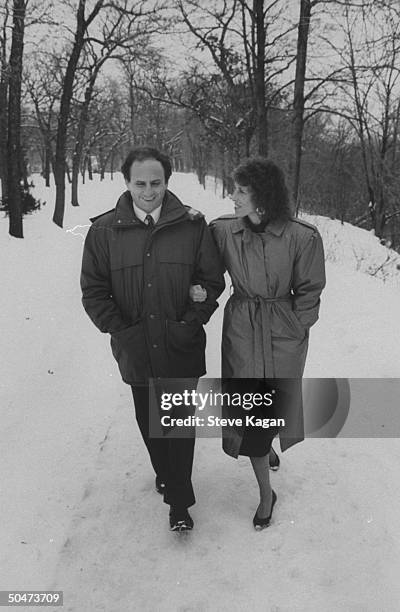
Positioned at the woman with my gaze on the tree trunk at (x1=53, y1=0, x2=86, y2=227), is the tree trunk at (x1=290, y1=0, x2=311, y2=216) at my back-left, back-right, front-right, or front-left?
front-right

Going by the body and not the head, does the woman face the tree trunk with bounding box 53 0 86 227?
no

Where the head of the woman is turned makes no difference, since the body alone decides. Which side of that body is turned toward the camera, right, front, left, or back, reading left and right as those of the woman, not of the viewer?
front

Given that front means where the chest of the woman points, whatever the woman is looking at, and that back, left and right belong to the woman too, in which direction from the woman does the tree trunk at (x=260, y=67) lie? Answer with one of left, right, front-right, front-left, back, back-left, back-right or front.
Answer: back

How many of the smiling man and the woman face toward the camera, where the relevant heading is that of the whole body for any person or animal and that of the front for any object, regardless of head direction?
2

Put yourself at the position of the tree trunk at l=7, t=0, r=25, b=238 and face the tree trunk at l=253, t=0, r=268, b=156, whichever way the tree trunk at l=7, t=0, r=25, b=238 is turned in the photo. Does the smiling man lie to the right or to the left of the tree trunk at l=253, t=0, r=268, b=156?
right

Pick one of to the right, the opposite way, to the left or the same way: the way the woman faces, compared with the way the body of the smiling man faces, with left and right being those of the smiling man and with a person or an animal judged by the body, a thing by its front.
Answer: the same way

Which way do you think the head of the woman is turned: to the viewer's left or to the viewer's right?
to the viewer's left

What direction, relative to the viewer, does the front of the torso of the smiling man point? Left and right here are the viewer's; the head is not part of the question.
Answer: facing the viewer

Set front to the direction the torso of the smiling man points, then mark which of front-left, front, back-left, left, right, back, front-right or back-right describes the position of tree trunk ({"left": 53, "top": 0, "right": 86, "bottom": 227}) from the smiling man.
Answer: back

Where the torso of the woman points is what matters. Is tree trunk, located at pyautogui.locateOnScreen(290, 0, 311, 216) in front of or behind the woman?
behind

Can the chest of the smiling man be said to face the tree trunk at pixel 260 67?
no

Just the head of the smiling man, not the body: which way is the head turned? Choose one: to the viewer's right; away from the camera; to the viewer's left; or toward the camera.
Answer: toward the camera
